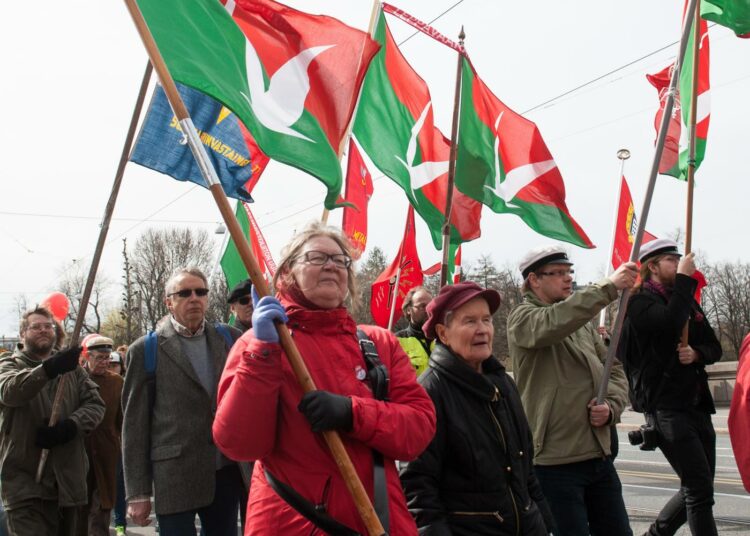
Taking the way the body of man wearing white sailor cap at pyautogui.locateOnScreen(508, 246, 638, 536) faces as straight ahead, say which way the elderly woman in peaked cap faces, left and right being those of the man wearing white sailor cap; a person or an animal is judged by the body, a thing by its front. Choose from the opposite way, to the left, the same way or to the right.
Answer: the same way

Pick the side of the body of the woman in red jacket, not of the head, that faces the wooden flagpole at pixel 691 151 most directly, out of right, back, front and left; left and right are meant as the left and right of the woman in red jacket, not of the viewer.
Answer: left

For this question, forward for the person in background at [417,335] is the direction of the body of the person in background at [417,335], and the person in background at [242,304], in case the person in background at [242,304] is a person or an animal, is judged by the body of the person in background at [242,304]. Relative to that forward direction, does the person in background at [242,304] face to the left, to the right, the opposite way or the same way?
the same way

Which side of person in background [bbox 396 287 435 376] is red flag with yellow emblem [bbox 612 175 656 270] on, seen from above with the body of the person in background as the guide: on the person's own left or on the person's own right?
on the person's own left

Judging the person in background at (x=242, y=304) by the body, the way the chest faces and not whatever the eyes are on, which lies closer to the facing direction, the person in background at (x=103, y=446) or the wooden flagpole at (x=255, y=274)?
the wooden flagpole

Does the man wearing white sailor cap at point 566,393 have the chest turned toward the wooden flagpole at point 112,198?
no

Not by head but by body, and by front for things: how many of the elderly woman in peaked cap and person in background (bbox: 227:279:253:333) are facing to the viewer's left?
0

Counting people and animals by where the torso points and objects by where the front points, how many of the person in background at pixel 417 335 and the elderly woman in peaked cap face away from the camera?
0

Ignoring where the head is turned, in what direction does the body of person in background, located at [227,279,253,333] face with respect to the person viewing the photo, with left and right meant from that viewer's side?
facing the viewer and to the right of the viewer

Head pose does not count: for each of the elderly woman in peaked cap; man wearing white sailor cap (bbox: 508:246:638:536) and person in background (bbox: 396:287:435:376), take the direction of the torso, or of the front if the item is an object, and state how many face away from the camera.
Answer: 0

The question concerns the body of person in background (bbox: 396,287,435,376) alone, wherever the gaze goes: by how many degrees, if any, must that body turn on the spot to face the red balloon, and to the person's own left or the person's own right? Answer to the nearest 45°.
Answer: approximately 135° to the person's own right

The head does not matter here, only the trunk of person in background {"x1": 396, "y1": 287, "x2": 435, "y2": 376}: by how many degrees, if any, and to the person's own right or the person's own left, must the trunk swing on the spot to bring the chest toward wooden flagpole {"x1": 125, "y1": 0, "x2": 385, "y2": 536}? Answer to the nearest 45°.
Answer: approximately 45° to the person's own right
